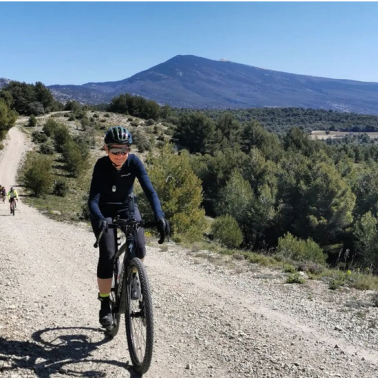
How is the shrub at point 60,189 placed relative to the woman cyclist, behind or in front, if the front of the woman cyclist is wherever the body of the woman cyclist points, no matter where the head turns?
behind

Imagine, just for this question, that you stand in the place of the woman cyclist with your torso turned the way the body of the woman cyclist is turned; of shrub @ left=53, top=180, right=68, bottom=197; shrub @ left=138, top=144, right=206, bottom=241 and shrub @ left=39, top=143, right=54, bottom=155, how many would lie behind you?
3

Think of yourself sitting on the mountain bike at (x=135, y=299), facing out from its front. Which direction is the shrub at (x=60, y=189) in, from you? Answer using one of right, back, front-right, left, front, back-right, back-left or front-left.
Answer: back

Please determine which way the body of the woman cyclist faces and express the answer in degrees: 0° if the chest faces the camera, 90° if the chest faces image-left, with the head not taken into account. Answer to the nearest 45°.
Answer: approximately 0°

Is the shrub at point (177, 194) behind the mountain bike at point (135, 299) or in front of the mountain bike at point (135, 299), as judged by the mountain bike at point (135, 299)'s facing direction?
behind

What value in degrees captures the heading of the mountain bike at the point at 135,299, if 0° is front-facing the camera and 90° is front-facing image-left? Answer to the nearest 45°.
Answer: approximately 0°

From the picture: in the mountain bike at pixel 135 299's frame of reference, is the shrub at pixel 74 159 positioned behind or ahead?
behind

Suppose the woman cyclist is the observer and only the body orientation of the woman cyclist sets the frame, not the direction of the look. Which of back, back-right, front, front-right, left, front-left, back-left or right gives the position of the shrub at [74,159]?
back

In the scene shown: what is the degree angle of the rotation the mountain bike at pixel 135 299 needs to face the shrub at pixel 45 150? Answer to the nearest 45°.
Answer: approximately 180°
